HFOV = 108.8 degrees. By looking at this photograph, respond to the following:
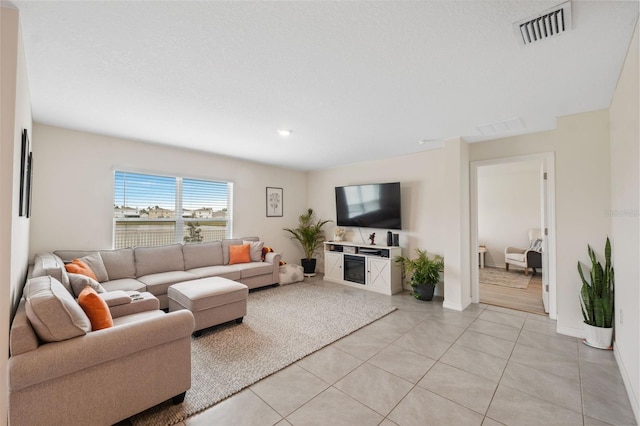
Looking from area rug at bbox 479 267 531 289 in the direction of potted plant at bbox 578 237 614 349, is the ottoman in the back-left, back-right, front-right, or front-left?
front-right

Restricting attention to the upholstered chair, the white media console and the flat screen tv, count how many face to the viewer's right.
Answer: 0

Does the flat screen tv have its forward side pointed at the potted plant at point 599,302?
no

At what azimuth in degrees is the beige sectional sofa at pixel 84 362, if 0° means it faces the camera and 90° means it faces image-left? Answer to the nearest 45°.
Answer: approximately 315°

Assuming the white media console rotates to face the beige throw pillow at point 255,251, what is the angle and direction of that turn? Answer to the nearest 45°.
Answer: approximately 45° to its right

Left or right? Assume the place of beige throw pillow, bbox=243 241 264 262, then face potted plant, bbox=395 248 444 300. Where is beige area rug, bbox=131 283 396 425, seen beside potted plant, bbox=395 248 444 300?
right

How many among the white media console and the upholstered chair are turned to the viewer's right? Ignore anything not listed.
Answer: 0

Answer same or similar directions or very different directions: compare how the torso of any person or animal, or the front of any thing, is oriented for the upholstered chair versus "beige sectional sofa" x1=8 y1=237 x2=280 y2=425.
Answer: very different directions

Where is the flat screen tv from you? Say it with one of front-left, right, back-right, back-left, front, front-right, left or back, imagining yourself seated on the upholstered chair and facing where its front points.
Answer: front

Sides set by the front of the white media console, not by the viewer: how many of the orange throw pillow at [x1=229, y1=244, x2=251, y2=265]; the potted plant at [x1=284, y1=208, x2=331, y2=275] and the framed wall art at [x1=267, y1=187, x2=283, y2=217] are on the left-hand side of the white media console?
0

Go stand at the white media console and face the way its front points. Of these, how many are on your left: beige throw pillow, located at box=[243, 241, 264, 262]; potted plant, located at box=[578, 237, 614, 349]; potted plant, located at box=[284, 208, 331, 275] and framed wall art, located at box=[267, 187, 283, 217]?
1

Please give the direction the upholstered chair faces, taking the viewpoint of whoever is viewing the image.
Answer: facing the viewer and to the left of the viewer

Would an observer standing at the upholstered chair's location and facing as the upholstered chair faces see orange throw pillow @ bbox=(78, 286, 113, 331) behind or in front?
in front

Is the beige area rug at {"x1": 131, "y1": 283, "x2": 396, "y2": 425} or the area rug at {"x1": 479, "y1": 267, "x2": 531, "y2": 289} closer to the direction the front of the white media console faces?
the beige area rug

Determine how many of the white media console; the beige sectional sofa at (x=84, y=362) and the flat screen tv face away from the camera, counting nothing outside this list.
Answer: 0

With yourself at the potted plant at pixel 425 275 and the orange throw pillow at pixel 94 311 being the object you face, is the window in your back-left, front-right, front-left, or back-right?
front-right
